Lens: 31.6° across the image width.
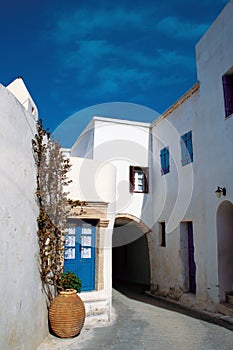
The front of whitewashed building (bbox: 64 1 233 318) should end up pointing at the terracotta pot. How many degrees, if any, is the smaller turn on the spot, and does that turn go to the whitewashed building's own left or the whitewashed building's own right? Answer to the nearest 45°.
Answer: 0° — it already faces it

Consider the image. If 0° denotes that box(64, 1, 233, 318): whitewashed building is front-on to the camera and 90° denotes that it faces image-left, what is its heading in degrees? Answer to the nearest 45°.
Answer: approximately 45°

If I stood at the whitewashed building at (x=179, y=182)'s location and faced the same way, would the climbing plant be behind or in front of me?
in front
